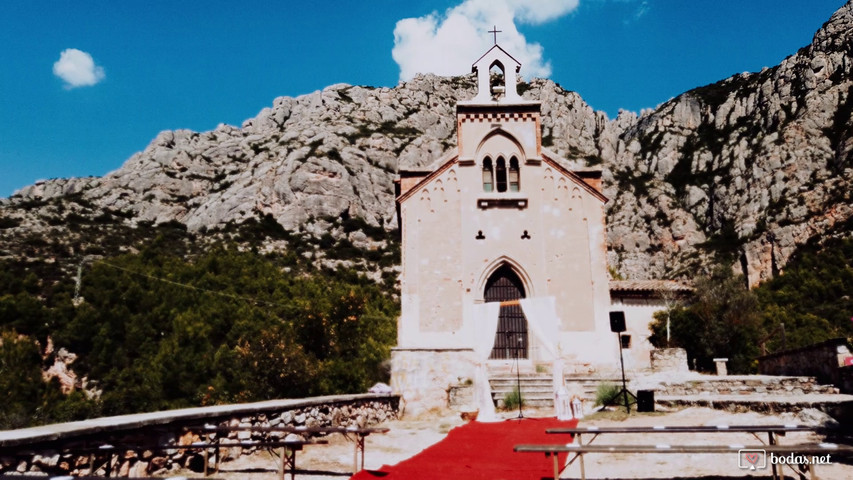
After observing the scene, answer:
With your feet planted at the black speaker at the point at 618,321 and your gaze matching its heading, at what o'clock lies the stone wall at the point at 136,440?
The stone wall is roughly at 1 o'clock from the black speaker.

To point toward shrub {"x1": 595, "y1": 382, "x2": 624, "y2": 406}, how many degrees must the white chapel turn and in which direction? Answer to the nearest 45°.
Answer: approximately 45° to its left

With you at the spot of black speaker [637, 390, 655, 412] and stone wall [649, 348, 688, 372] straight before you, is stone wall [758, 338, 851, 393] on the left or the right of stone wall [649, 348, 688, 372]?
right

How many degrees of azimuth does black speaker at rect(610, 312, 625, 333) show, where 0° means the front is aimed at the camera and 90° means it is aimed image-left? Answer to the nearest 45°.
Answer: approximately 0°

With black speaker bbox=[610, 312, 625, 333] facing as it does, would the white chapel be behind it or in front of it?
behind

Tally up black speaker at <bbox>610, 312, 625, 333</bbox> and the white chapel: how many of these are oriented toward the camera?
2
